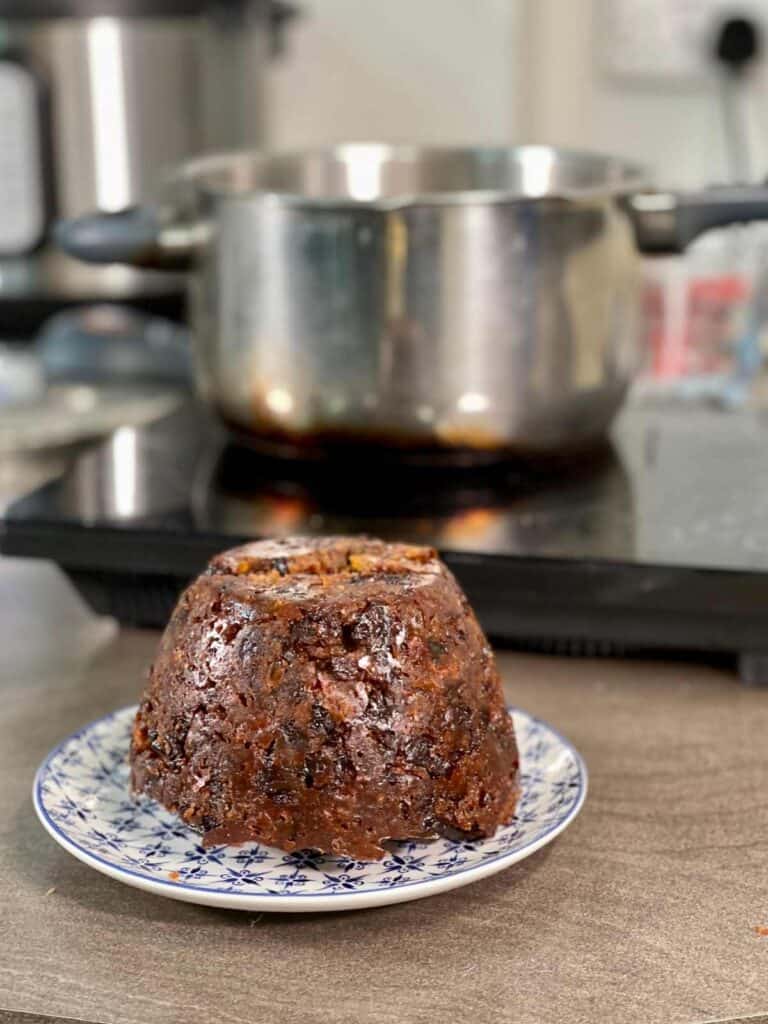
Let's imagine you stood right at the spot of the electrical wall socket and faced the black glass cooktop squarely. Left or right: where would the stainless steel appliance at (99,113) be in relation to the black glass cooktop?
right

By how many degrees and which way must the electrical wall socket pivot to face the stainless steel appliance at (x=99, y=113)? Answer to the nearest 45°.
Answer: approximately 45° to its right

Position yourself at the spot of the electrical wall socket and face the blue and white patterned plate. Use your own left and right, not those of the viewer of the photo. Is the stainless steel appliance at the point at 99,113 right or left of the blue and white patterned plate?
right

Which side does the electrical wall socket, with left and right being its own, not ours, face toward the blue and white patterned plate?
front

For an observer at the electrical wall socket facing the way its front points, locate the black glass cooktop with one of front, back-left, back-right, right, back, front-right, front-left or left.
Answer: front

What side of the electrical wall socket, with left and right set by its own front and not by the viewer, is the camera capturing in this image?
front

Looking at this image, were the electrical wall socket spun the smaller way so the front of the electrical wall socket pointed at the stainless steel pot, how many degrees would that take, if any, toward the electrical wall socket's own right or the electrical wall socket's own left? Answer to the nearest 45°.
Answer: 0° — it already faces it
